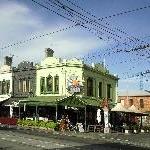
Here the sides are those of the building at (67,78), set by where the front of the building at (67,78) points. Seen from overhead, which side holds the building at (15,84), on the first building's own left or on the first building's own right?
on the first building's own right

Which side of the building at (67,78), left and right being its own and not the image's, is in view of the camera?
front

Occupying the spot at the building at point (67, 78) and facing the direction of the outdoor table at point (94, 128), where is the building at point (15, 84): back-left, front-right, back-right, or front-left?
back-right

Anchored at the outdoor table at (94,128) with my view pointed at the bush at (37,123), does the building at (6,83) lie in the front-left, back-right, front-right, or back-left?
front-right

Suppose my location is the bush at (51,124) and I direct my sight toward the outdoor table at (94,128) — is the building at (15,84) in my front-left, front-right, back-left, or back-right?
back-left
